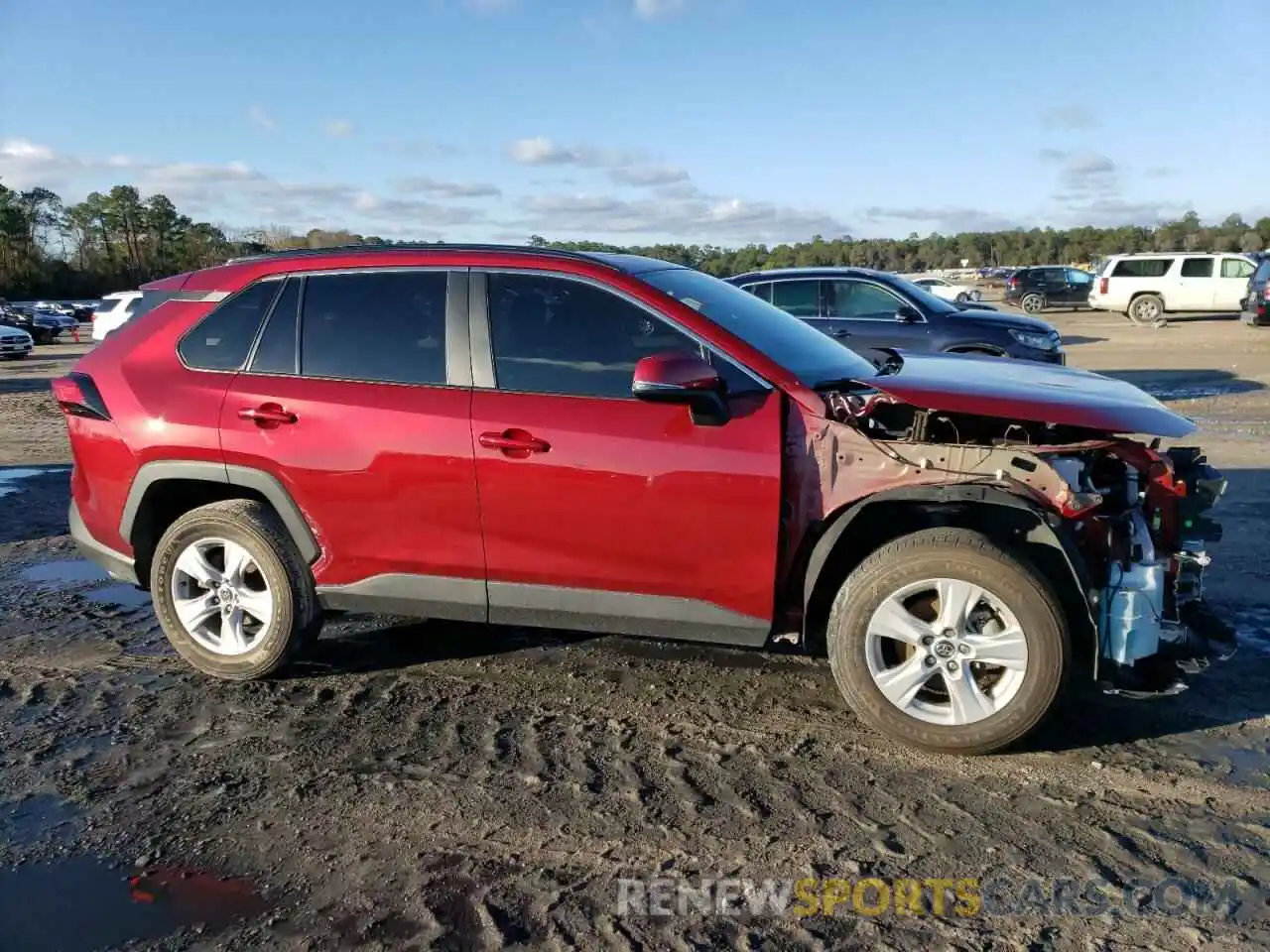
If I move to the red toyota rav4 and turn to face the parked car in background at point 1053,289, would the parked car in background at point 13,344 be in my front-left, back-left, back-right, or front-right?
front-left

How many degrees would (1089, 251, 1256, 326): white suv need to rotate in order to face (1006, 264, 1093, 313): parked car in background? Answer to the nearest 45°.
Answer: approximately 135° to its left

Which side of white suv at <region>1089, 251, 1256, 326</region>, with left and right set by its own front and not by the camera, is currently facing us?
right

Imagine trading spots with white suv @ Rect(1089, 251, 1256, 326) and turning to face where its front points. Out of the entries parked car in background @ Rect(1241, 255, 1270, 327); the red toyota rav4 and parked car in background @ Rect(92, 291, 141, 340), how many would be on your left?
0
